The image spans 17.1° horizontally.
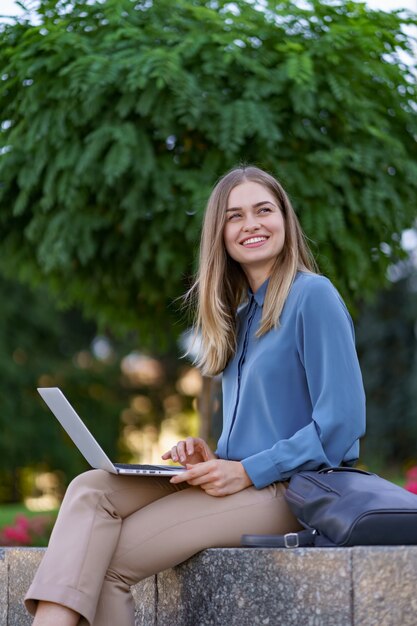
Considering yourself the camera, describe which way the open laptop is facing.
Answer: facing to the right of the viewer

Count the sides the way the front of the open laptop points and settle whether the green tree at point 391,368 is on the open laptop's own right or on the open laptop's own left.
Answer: on the open laptop's own left

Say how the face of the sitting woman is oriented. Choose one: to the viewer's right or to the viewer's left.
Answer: to the viewer's right

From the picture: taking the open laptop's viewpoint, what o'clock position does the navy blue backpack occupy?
The navy blue backpack is roughly at 1 o'clock from the open laptop.

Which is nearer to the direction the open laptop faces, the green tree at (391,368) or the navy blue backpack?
the navy blue backpack

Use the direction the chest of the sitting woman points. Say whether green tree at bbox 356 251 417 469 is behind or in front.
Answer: behind
